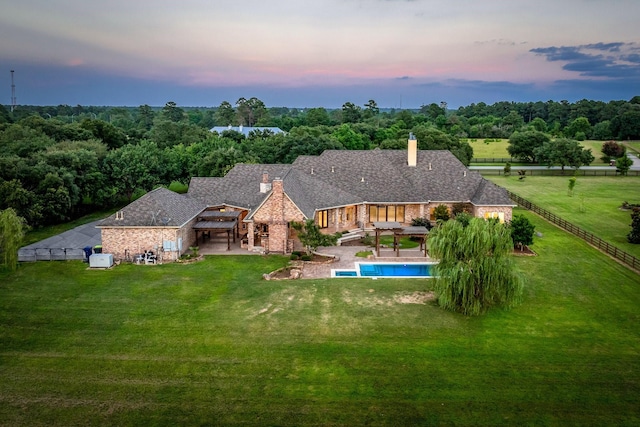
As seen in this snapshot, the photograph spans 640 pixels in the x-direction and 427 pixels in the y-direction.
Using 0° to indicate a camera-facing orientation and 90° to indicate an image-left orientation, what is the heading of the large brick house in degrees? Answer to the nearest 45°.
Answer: approximately 180°

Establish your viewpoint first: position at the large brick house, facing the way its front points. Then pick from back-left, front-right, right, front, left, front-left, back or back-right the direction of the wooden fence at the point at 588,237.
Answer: right

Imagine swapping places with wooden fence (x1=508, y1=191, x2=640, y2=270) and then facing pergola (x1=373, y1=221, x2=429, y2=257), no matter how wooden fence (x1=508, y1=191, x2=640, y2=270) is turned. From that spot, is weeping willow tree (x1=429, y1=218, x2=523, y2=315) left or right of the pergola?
left

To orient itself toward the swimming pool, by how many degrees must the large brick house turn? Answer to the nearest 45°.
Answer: approximately 135° to its right

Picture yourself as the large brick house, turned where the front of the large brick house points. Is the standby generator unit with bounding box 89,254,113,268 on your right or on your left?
on your left
